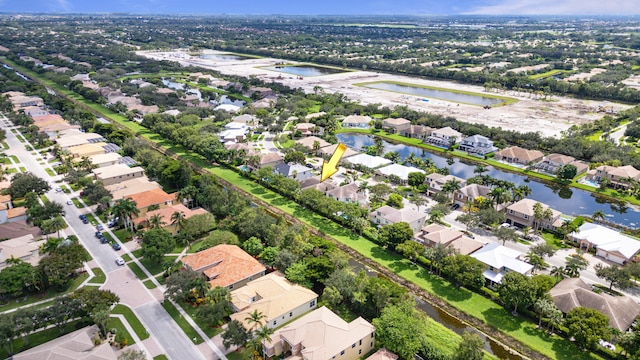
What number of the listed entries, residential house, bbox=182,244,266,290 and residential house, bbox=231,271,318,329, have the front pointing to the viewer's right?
0

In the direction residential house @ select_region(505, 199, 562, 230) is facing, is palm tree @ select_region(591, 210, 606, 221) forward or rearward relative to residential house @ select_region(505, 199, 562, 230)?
rearward

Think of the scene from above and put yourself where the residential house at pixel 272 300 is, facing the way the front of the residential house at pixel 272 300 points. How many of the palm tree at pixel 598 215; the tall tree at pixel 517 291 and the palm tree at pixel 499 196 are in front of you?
0

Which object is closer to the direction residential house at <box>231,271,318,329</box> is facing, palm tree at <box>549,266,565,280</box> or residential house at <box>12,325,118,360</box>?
the residential house

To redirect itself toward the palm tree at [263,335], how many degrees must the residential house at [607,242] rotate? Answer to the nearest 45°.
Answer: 0° — it already faces it

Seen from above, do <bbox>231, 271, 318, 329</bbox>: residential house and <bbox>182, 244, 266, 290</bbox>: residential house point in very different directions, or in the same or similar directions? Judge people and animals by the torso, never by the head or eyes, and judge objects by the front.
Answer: same or similar directions

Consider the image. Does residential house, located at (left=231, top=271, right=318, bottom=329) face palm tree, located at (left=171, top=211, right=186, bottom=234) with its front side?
no

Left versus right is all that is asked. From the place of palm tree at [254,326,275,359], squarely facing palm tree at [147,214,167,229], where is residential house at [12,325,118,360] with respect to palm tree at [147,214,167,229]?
left

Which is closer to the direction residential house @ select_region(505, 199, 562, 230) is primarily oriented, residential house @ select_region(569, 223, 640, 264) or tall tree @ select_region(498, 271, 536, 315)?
the tall tree

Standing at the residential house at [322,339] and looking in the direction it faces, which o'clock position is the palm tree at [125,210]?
The palm tree is roughly at 3 o'clock from the residential house.

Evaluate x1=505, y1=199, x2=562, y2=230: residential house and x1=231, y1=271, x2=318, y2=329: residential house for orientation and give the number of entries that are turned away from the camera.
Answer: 0

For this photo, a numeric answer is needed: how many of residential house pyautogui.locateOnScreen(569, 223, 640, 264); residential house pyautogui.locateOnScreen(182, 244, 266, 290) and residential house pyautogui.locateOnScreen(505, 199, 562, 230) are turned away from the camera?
0

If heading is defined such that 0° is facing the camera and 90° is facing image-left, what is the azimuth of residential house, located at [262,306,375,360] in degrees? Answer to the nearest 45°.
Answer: approximately 45°

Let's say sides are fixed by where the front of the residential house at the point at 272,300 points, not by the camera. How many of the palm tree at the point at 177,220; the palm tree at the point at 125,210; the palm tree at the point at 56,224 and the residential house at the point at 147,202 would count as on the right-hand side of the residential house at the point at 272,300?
4

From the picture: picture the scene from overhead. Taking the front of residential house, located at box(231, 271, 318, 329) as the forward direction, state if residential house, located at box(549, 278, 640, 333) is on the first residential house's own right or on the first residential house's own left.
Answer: on the first residential house's own left

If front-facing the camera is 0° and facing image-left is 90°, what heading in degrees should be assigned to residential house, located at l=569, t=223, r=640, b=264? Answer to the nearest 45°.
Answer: approximately 45°

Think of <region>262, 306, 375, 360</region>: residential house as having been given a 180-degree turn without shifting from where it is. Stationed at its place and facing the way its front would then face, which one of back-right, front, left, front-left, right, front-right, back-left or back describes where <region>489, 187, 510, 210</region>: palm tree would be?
front
